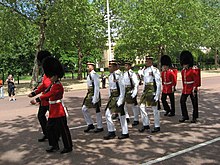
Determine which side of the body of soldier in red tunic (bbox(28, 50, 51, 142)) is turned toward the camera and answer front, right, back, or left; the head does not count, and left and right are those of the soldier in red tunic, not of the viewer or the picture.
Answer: left

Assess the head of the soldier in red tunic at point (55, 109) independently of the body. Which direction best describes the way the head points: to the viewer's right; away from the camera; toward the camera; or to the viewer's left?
to the viewer's left

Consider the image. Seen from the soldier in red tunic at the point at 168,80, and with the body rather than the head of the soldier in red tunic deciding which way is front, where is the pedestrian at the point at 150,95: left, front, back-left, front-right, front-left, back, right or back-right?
front-left

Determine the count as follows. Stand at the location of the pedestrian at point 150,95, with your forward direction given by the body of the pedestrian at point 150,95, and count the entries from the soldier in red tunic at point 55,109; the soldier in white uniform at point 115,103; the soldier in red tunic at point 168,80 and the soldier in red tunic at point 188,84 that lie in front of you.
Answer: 2

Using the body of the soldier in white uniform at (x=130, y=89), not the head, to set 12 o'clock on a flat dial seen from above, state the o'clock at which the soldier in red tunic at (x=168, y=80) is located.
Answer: The soldier in red tunic is roughly at 6 o'clock from the soldier in white uniform.

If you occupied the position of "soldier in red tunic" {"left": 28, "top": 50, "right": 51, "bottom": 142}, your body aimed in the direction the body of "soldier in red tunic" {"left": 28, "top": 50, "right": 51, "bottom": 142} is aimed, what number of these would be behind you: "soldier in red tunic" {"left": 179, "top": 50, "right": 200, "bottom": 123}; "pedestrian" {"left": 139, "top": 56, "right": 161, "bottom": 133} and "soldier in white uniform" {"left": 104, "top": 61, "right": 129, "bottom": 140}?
3

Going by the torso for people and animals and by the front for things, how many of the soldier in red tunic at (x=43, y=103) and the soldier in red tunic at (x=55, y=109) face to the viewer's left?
2

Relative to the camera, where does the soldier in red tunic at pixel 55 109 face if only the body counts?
to the viewer's left

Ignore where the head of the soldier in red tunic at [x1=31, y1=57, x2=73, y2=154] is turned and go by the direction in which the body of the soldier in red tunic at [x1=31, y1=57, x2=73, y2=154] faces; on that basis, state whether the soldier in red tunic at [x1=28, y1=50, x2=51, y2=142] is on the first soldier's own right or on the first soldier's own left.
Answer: on the first soldier's own right

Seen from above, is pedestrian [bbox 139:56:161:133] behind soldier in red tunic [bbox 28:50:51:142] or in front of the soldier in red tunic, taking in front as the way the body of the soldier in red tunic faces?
behind

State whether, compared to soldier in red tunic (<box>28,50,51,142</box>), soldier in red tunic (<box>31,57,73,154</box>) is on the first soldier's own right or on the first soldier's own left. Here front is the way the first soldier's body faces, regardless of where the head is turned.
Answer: on the first soldier's own left

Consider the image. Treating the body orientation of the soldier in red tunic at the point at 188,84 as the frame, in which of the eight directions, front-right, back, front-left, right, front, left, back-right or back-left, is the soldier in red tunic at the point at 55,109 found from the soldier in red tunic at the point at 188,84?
front

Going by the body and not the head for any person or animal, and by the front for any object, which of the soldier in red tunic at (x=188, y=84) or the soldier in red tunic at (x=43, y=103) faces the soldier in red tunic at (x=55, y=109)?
the soldier in red tunic at (x=188, y=84)

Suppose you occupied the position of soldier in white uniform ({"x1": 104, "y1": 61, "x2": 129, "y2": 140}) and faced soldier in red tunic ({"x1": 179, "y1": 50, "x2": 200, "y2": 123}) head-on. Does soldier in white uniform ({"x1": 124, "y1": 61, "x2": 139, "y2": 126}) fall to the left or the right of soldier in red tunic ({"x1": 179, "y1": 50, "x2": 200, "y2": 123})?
left

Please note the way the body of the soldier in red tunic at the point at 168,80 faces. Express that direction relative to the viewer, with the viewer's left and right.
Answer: facing the viewer and to the left of the viewer

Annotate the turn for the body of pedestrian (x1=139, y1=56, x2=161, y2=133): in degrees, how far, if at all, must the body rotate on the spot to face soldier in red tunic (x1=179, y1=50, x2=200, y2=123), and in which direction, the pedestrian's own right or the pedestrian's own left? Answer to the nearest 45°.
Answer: approximately 180°

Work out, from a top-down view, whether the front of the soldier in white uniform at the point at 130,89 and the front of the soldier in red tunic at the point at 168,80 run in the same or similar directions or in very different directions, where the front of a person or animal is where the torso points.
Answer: same or similar directions
